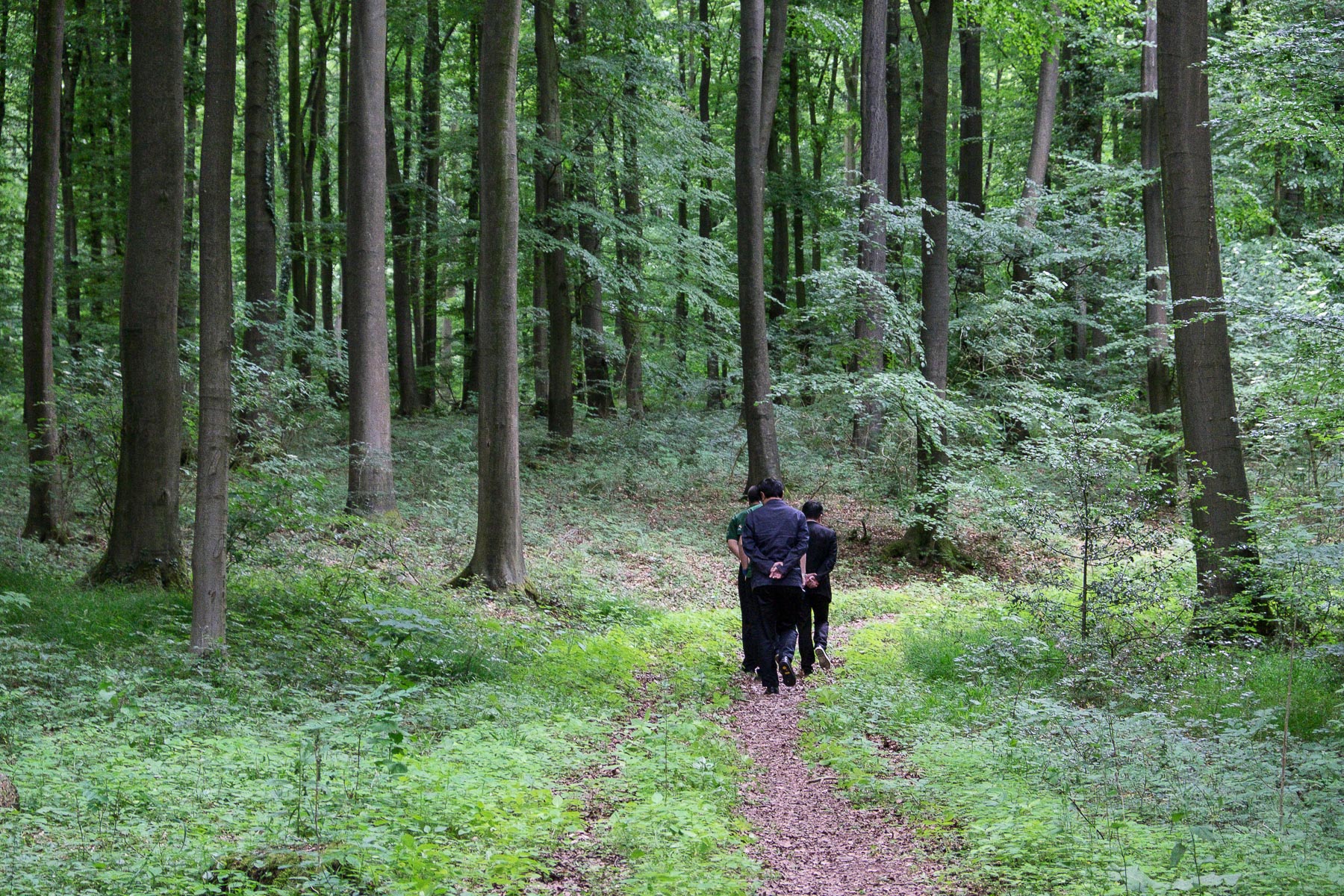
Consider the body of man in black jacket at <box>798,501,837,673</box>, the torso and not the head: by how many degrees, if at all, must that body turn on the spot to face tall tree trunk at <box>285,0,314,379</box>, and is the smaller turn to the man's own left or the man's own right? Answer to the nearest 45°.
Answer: approximately 45° to the man's own left

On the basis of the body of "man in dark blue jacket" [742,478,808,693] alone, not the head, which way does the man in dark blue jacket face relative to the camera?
away from the camera

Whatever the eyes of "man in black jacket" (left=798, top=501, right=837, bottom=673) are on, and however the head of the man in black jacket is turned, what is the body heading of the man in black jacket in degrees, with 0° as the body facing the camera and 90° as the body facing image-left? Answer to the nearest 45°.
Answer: approximately 180°

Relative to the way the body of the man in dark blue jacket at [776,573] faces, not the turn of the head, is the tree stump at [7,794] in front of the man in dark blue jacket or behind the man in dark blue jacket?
behind

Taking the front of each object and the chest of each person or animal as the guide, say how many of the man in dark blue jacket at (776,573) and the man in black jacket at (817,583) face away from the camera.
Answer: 2

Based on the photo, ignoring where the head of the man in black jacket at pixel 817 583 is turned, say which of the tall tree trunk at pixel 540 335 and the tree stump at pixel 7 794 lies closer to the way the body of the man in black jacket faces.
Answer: the tall tree trunk

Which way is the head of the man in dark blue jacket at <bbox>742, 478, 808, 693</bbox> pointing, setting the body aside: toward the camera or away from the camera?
away from the camera
